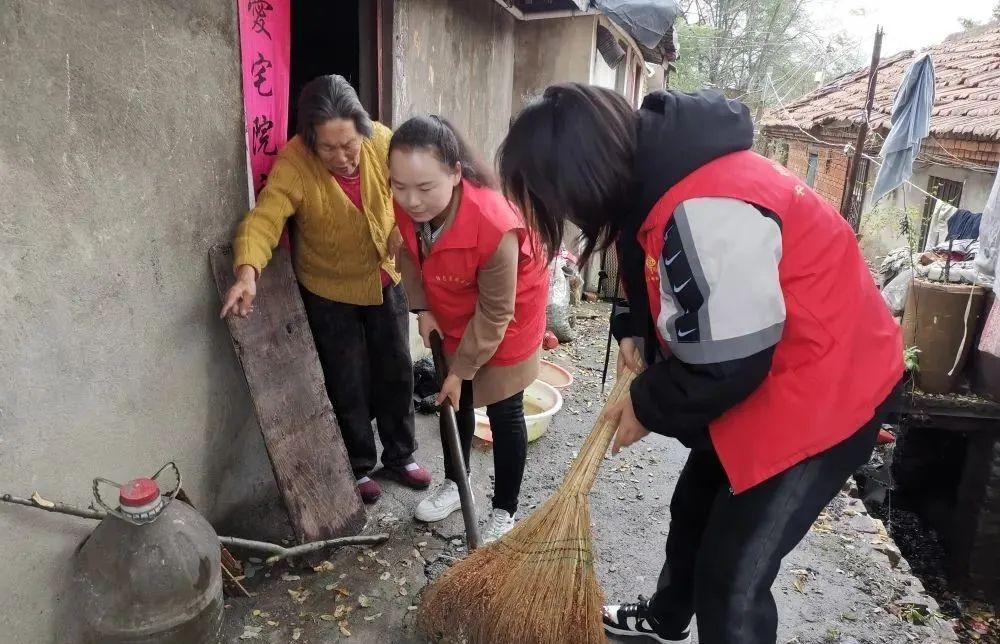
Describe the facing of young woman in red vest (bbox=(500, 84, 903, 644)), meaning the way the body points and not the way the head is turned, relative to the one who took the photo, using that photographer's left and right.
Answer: facing to the left of the viewer

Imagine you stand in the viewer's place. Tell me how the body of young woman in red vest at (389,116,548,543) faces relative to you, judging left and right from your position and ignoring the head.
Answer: facing the viewer and to the left of the viewer

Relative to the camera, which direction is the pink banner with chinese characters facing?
toward the camera

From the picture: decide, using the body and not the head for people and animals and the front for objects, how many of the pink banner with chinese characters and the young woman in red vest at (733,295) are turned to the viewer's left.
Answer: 1

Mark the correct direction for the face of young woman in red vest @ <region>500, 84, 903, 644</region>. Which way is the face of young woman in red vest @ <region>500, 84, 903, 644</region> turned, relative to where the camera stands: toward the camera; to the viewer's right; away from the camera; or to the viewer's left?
to the viewer's left

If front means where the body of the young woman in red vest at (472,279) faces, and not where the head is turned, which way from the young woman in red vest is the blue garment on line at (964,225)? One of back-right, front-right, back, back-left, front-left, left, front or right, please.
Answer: back

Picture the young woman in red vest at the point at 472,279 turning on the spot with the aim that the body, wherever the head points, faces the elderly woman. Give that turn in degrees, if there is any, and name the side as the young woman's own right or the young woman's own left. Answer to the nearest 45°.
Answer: approximately 90° to the young woman's own right
